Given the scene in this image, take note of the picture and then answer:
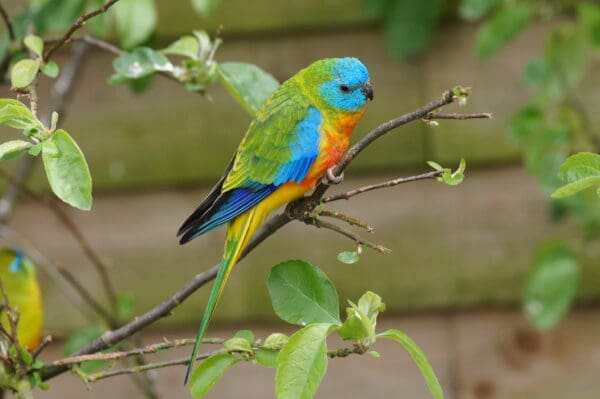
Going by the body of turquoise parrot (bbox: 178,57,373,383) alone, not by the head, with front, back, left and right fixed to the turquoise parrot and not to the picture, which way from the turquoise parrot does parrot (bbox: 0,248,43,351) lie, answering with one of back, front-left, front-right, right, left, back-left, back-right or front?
back-left

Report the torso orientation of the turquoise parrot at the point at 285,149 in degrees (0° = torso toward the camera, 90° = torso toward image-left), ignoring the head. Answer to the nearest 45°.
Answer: approximately 270°

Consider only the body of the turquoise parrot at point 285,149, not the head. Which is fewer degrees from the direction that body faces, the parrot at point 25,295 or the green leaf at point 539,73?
the green leaf
